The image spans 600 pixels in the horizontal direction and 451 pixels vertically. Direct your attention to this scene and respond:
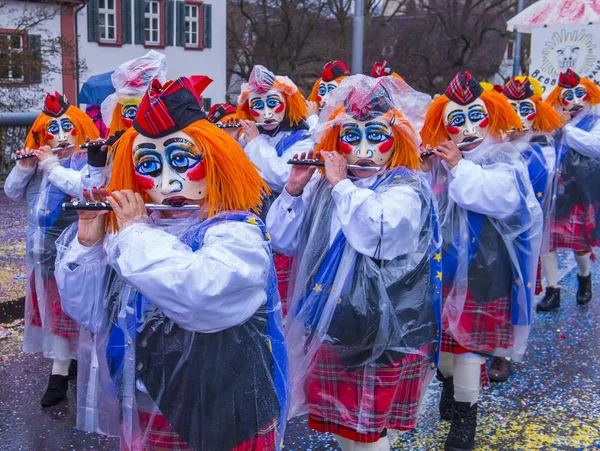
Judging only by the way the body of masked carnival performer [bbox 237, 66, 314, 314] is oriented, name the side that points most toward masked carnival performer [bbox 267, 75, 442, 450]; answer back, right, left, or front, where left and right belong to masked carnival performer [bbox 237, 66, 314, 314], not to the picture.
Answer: front

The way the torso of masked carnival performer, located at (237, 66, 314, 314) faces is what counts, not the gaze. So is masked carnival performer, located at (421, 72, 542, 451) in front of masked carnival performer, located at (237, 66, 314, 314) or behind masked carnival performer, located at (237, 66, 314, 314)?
in front

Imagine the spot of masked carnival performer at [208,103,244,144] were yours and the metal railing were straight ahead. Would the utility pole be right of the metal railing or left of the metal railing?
right

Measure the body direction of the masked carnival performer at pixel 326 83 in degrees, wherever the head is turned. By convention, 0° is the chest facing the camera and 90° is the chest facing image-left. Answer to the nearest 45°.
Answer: approximately 0°

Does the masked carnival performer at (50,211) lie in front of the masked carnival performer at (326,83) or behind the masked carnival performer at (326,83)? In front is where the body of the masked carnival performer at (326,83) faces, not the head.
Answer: in front

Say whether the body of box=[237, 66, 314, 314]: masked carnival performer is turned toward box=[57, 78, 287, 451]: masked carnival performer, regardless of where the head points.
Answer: yes

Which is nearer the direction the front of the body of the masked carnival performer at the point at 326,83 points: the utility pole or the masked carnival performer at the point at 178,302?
the masked carnival performer

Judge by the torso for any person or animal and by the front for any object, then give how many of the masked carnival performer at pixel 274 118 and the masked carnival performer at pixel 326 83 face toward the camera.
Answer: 2
